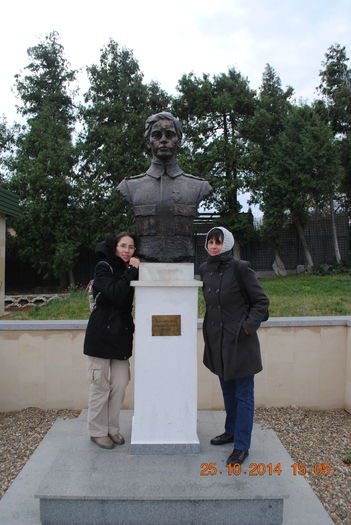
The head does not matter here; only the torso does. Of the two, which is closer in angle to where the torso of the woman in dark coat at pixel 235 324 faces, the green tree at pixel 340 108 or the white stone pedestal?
the white stone pedestal

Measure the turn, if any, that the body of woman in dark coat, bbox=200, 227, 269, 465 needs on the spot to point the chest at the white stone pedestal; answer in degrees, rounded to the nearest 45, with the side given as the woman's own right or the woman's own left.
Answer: approximately 45° to the woman's own right

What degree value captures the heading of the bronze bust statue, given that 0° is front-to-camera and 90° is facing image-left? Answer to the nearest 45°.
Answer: approximately 0°

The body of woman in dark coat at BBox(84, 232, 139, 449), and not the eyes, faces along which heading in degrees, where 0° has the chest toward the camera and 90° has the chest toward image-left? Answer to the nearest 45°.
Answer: approximately 315°

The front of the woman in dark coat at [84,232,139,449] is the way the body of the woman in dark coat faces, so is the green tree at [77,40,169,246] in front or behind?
behind

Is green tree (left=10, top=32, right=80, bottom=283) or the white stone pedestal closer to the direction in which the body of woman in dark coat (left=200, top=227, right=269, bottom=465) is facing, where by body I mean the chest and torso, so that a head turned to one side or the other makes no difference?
the white stone pedestal

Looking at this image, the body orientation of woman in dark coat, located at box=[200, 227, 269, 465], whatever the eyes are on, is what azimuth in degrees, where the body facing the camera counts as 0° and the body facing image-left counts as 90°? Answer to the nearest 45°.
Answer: approximately 45°

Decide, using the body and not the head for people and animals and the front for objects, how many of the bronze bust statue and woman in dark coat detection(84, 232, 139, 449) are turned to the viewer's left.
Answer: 0

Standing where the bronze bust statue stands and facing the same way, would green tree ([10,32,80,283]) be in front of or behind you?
behind
